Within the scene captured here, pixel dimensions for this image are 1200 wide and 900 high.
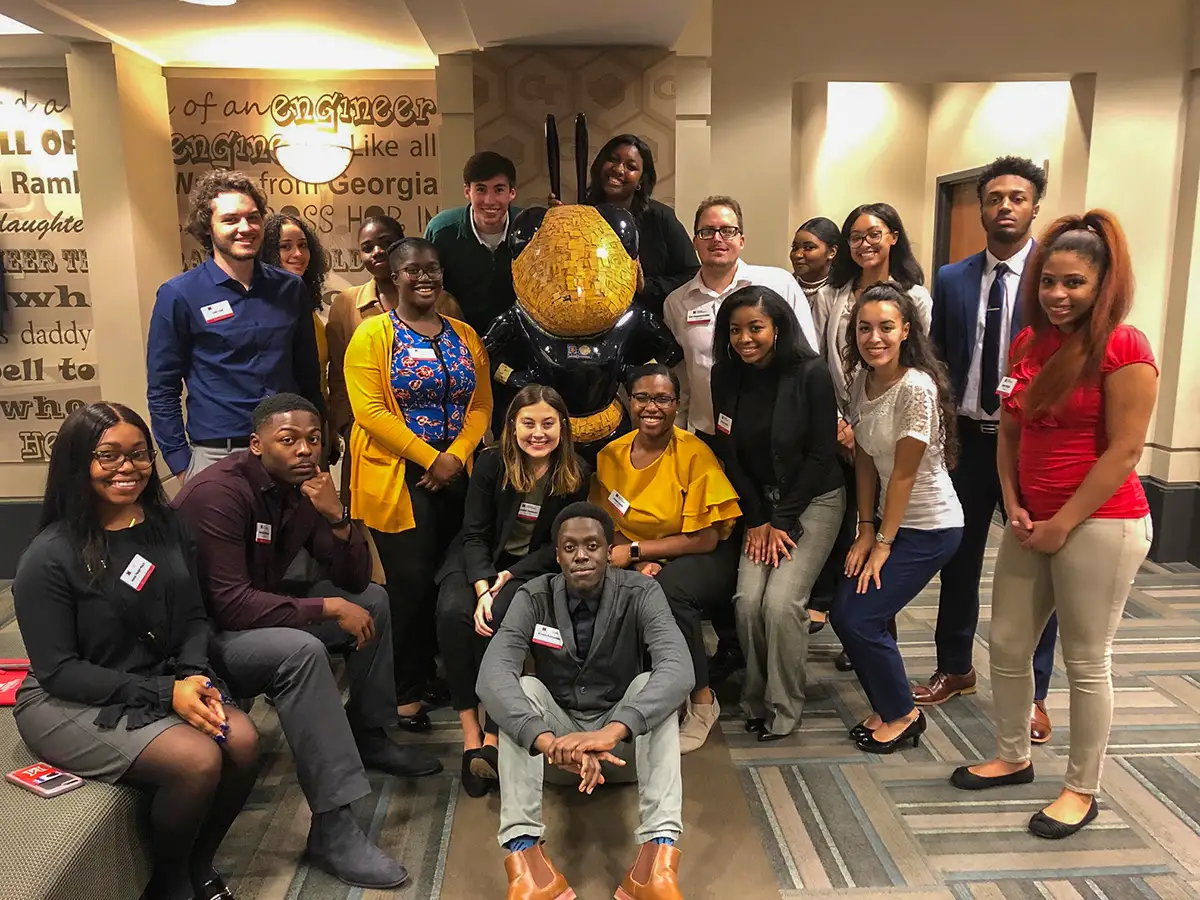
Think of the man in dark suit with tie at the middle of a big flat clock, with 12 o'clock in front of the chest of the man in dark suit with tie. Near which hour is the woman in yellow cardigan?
The woman in yellow cardigan is roughly at 2 o'clock from the man in dark suit with tie.

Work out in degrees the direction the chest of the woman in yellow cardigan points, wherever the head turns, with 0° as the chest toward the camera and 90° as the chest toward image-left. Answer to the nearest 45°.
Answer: approximately 315°

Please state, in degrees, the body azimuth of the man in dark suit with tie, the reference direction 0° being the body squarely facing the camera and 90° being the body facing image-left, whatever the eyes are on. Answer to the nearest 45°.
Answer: approximately 0°

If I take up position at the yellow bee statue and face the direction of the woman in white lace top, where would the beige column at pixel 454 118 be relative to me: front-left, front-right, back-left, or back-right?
back-left

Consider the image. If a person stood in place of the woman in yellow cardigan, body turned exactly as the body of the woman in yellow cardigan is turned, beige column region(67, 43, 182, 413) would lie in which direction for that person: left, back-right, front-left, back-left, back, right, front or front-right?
back

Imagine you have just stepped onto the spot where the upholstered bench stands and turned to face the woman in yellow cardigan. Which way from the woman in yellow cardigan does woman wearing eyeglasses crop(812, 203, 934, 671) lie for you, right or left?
right

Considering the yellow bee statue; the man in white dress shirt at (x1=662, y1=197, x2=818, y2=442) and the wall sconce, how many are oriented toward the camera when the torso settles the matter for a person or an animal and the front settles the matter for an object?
3

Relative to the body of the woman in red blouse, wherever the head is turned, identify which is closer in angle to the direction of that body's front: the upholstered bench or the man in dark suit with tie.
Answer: the upholstered bench
